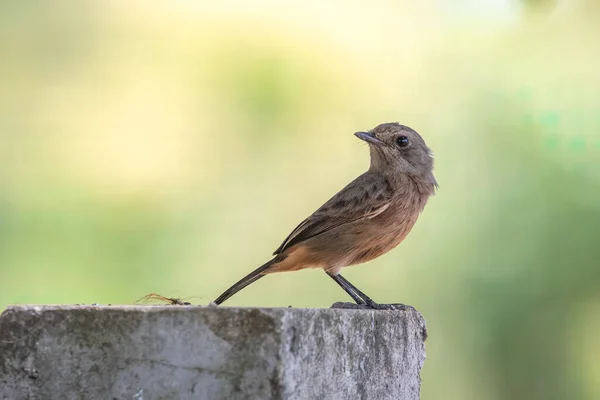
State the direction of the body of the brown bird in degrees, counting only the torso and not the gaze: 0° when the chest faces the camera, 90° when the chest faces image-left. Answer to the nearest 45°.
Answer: approximately 270°
